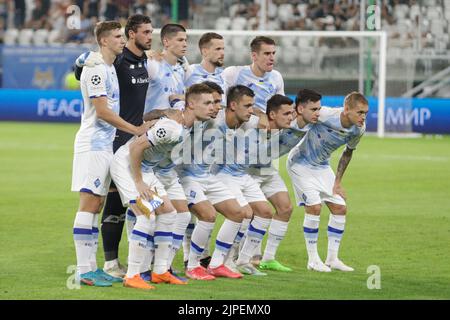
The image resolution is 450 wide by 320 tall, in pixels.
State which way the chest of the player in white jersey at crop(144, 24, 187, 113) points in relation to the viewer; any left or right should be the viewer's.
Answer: facing the viewer and to the right of the viewer

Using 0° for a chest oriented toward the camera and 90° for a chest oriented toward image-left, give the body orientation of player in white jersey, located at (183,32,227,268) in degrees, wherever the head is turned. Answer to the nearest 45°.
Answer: approximately 315°

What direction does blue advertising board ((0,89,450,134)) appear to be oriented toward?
toward the camera

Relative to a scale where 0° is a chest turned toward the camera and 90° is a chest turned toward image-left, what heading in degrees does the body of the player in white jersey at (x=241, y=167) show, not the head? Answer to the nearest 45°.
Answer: approximately 315°

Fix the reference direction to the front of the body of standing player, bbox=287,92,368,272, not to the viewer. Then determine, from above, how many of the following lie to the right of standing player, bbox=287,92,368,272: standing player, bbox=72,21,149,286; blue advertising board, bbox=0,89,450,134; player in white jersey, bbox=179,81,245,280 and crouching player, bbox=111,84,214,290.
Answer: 3

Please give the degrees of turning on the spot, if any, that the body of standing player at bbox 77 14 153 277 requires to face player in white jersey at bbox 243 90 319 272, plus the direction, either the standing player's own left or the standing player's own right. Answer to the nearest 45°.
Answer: approximately 45° to the standing player's own left

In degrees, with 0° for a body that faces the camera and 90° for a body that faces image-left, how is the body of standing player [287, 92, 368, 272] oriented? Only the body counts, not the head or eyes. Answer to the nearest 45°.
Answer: approximately 315°

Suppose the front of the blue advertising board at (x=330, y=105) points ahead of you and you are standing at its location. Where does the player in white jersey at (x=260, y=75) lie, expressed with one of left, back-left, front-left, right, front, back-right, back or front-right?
front

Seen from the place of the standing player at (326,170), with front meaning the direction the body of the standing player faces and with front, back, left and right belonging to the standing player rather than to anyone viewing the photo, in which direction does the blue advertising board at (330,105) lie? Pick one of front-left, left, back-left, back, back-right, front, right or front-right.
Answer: back-left

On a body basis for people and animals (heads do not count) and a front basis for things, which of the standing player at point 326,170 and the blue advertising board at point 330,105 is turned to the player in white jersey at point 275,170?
the blue advertising board
